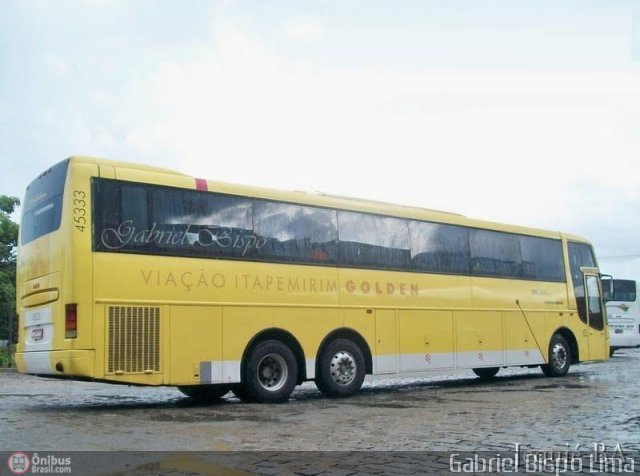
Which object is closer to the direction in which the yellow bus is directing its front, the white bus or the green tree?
the white bus

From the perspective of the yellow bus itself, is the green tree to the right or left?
on its left

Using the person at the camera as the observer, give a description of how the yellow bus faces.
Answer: facing away from the viewer and to the right of the viewer

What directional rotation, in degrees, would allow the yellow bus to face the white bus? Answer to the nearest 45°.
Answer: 0° — it already faces it
